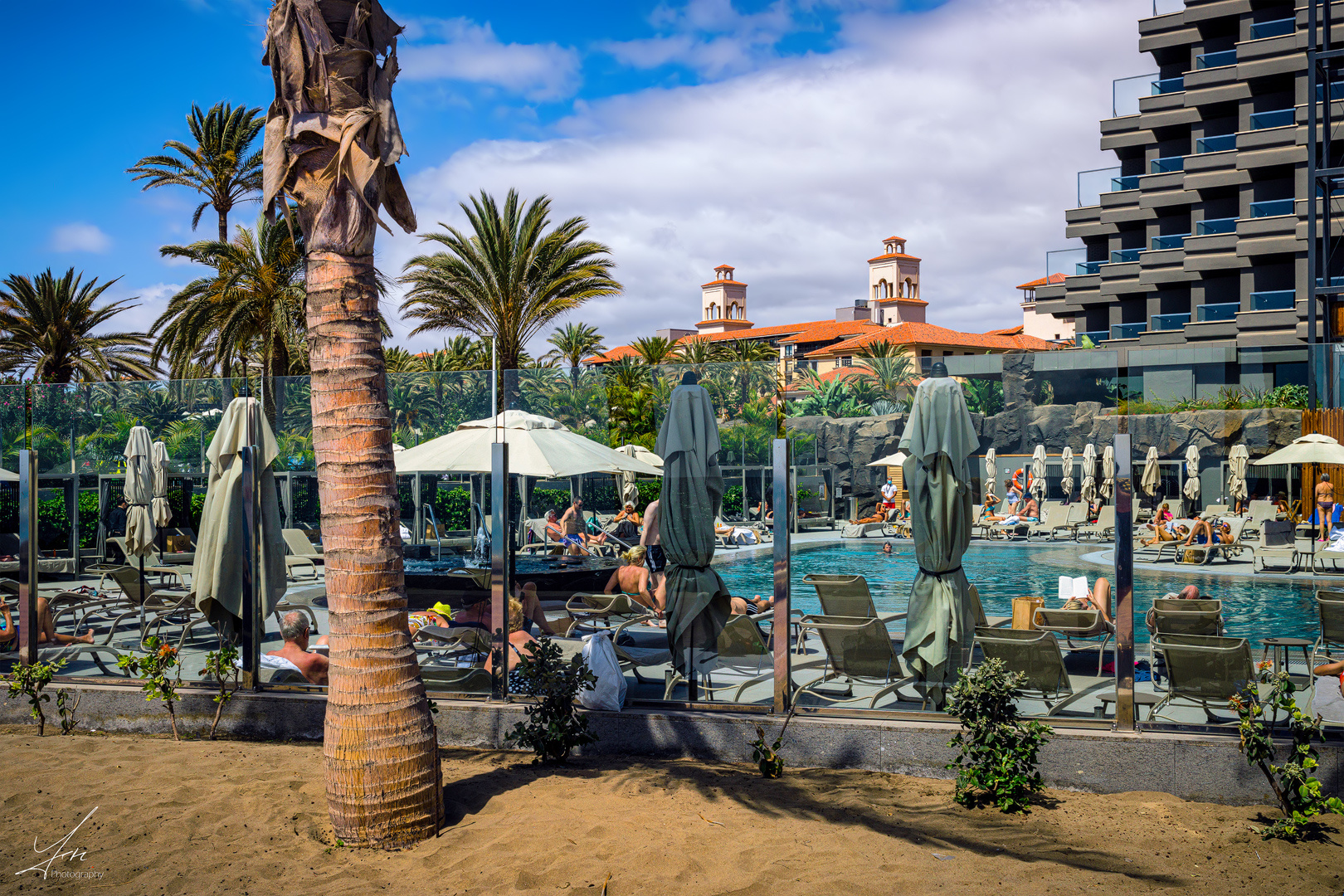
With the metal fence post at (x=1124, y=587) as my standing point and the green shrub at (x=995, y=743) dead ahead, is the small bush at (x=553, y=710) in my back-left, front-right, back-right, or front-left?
front-right

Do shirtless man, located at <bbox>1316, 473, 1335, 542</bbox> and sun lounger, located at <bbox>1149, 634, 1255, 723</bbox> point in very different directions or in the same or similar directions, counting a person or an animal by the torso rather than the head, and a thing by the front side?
same or similar directions
